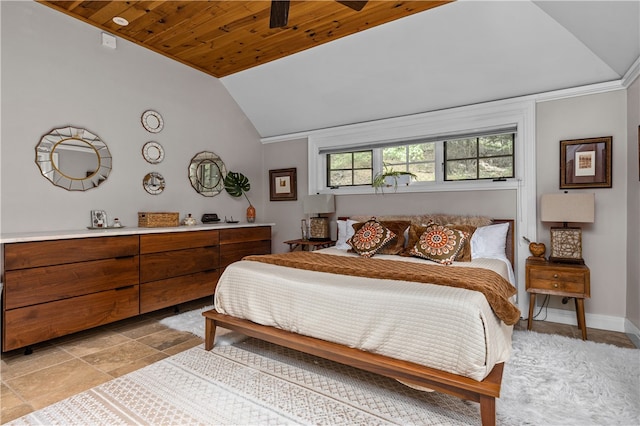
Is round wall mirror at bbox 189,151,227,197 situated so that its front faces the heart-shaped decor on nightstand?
yes

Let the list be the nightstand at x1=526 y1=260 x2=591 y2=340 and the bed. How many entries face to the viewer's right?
0

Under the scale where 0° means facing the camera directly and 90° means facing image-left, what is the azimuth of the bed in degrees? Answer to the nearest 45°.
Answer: approximately 45°

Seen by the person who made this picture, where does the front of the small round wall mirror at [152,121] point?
facing the viewer and to the right of the viewer

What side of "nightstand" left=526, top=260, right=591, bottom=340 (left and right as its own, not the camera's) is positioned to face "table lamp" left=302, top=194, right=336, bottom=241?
right

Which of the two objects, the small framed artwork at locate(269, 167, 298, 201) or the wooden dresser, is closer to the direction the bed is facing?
the wooden dresser

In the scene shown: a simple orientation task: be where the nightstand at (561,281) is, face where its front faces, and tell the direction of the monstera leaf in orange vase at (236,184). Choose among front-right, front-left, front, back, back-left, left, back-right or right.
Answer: right

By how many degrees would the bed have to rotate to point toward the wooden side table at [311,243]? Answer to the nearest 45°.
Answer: approximately 135° to its right

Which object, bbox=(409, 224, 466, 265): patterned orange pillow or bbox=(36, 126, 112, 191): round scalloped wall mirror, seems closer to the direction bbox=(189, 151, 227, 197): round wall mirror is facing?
the patterned orange pillow

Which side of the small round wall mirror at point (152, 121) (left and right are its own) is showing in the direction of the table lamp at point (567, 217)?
front

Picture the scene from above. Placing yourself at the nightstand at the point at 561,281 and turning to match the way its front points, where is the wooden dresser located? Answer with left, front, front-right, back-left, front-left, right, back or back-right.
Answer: front-right

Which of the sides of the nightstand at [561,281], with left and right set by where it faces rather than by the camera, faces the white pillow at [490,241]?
right

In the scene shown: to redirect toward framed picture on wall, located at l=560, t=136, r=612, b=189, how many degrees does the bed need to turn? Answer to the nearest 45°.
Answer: approximately 180°

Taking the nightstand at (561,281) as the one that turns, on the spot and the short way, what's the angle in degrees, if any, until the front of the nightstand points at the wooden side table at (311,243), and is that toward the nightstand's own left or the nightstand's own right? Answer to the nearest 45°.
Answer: approximately 90° to the nightstand's own right

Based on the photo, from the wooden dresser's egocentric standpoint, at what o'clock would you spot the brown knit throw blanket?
The brown knit throw blanket is roughly at 12 o'clock from the wooden dresser.

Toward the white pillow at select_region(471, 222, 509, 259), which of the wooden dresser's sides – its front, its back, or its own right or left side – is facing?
front
